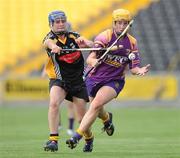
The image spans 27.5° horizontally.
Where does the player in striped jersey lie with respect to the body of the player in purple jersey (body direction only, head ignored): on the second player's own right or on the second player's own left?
on the second player's own right

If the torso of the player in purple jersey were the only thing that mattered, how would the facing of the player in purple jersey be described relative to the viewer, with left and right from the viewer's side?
facing the viewer
